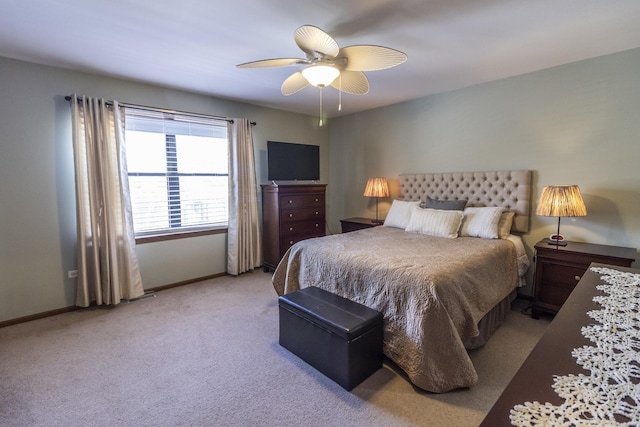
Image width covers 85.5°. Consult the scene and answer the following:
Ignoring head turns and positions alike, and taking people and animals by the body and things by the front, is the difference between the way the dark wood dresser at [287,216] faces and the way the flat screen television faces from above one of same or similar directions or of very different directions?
same or similar directions

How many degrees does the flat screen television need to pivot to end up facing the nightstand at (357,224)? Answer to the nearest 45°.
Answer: approximately 45° to its left

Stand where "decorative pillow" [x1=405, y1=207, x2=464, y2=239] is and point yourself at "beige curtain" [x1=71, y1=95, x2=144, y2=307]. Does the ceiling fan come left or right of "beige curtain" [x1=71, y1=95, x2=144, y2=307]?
left

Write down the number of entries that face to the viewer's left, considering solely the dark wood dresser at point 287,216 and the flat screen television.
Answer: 0

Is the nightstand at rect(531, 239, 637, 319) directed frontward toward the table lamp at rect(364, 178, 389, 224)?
no

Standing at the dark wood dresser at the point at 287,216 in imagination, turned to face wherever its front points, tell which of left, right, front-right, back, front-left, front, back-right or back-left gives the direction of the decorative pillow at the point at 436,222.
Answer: front

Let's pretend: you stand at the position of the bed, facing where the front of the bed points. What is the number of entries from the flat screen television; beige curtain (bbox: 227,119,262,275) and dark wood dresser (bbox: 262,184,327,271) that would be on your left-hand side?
0

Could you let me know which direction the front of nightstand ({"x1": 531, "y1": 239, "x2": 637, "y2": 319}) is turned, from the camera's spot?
facing the viewer and to the left of the viewer

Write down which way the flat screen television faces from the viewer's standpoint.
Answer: facing the viewer and to the right of the viewer

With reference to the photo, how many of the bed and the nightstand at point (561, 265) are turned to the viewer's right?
0

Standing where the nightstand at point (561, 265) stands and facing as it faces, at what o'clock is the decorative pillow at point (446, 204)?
The decorative pillow is roughly at 2 o'clock from the nightstand.

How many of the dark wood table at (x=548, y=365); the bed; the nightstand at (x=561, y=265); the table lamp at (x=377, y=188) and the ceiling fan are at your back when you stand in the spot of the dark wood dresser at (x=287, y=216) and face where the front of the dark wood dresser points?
0

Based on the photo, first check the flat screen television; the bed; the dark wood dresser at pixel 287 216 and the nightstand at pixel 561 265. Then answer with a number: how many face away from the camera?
0

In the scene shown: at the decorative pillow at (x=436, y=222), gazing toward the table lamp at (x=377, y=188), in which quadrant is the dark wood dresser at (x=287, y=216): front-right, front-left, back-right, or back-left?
front-left

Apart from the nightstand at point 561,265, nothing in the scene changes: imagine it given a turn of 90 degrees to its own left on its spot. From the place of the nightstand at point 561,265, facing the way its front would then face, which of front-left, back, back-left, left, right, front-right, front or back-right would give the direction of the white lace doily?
front-right

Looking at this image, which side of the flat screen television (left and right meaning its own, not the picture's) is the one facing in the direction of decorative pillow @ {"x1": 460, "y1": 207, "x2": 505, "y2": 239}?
front
